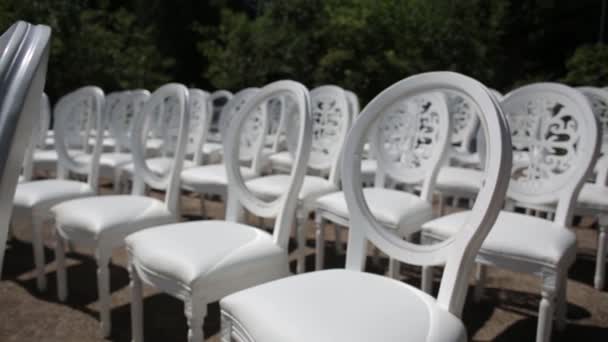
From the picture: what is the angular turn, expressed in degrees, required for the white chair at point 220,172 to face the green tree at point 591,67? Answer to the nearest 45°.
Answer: approximately 180°

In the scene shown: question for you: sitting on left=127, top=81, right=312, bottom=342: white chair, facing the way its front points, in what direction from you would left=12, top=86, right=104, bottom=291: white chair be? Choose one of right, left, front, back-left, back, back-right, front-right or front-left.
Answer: right

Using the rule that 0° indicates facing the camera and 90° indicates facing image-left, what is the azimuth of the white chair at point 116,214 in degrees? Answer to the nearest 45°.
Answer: approximately 45°

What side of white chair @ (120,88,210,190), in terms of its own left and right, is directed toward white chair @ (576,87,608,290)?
left

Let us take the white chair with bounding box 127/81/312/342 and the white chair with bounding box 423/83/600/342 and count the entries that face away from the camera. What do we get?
0

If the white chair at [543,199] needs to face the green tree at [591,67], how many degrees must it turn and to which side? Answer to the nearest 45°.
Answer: approximately 135° to its right

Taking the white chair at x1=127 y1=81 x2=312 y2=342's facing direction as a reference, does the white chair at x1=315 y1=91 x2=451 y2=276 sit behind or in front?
behind

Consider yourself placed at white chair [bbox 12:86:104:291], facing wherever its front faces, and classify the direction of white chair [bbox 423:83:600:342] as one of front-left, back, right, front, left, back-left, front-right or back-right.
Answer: left

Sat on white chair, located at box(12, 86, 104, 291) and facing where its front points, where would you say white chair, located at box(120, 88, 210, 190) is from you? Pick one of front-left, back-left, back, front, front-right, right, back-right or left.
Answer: back

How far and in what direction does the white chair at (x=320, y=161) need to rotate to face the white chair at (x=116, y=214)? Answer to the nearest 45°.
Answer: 0° — it already faces it
